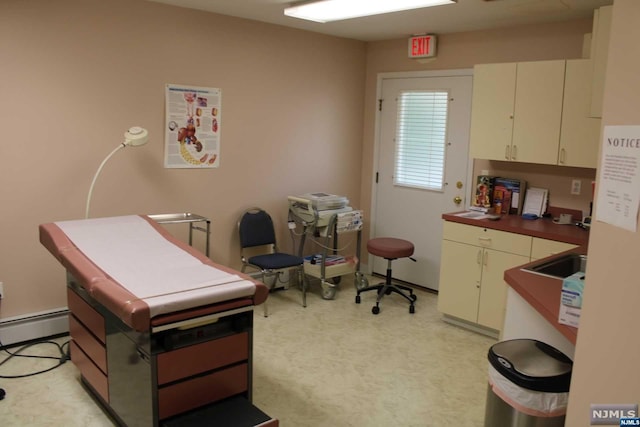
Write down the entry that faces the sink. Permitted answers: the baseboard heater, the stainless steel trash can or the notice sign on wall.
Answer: the baseboard heater

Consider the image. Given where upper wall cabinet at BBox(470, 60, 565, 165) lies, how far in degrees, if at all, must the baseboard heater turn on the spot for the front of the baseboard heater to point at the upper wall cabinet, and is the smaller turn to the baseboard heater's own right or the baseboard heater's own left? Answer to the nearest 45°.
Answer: approximately 45° to the baseboard heater's own left

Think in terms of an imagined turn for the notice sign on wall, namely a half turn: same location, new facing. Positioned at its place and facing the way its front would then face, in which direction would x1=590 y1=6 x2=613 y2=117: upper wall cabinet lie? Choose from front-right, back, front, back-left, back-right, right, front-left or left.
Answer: front-left

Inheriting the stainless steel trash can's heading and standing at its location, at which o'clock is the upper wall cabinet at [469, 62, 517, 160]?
The upper wall cabinet is roughly at 4 o'clock from the stainless steel trash can.

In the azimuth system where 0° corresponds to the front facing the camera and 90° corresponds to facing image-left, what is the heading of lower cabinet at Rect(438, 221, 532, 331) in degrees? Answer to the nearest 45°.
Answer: approximately 45°

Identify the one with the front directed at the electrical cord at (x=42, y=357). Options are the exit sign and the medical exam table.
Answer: the exit sign

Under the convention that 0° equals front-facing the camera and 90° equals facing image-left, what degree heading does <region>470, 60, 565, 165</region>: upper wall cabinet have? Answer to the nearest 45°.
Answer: approximately 45°

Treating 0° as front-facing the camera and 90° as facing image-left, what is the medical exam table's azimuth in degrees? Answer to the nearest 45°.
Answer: approximately 315°

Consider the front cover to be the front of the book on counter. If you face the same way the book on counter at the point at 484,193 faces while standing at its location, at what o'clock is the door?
The door is roughly at 3 o'clock from the book on counter.
